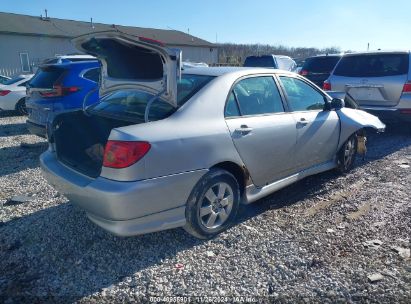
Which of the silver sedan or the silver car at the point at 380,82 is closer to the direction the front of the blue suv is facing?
the silver car

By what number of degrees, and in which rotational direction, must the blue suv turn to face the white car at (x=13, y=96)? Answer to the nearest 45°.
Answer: approximately 45° to its left

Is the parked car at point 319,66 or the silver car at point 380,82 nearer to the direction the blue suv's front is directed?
the parked car

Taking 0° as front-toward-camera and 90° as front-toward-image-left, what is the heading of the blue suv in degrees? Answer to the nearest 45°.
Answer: approximately 225°

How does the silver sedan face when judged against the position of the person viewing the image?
facing away from the viewer and to the right of the viewer

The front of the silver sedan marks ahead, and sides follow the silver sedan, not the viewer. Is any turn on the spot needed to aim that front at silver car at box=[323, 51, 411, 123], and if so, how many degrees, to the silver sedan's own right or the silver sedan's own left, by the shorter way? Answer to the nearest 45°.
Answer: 0° — it already faces it

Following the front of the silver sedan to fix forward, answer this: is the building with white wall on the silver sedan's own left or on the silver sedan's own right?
on the silver sedan's own left

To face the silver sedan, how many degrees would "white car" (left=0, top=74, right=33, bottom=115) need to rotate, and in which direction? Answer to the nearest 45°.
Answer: approximately 135° to its right

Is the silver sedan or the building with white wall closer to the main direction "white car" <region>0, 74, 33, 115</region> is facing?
the building with white wall
